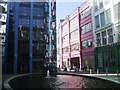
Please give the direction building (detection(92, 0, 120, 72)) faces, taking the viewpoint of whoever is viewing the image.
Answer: facing the viewer and to the left of the viewer
